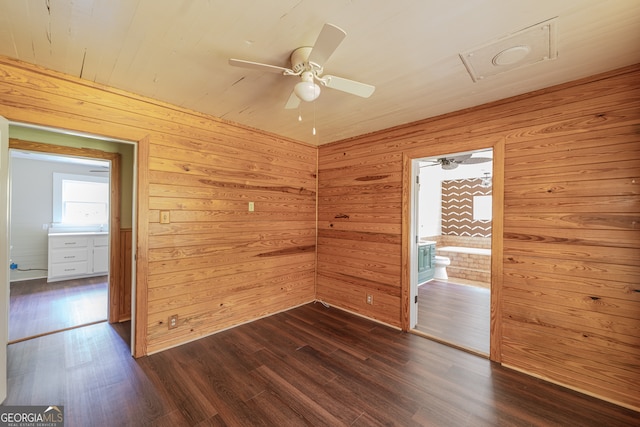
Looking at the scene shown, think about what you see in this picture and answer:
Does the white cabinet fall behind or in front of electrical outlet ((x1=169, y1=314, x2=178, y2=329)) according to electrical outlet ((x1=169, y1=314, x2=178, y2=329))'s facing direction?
behind

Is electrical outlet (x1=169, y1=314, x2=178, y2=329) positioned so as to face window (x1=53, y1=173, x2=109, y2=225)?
no

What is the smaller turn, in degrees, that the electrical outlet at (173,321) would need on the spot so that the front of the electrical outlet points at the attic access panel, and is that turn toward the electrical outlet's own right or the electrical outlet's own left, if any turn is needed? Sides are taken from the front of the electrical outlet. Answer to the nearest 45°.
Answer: approximately 45° to the electrical outlet's own left

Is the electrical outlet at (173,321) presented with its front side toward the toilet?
no

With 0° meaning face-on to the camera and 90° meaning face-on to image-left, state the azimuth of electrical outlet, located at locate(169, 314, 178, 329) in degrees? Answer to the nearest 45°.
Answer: approximately 0°

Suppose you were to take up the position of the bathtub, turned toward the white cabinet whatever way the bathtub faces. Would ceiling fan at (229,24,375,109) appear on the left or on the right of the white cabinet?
left

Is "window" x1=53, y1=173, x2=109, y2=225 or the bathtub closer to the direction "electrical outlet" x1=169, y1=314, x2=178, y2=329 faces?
the bathtub

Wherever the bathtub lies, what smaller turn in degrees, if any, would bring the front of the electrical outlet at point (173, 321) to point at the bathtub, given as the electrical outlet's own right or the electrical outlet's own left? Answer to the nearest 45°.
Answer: approximately 90° to the electrical outlet's own left
